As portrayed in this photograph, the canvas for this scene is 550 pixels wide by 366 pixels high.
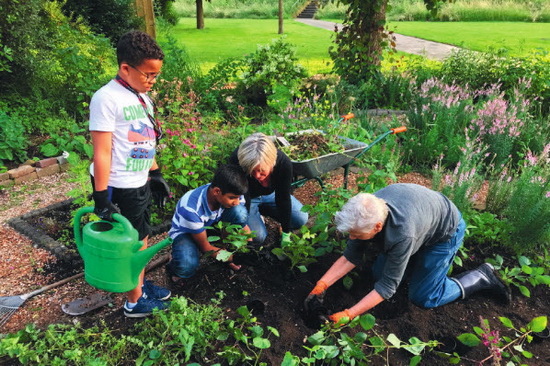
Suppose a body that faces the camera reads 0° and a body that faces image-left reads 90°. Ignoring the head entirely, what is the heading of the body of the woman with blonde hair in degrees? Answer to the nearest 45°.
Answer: approximately 0°

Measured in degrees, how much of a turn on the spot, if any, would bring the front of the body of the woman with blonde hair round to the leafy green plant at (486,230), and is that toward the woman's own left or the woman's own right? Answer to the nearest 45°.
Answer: approximately 90° to the woman's own left

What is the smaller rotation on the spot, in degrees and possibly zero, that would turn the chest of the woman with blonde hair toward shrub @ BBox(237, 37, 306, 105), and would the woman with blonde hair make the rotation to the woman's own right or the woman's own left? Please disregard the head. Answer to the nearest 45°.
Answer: approximately 180°

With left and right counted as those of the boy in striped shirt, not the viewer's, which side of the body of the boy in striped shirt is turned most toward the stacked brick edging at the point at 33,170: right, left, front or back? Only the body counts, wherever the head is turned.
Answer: back

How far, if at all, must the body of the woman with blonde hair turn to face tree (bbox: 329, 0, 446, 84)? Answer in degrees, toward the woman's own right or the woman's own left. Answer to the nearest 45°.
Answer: approximately 180°

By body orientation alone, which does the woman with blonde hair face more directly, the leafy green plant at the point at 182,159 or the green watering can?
the green watering can

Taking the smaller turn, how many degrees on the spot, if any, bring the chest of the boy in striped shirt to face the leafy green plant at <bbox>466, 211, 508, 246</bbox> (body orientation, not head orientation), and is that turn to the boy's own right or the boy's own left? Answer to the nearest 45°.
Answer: approximately 45° to the boy's own left

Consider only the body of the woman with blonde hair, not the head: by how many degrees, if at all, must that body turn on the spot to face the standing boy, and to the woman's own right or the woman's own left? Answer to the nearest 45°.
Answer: approximately 45° to the woman's own right

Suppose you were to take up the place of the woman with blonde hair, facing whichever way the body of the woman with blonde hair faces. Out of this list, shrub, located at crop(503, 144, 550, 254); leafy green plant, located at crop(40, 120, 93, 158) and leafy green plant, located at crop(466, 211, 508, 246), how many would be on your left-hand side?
2
